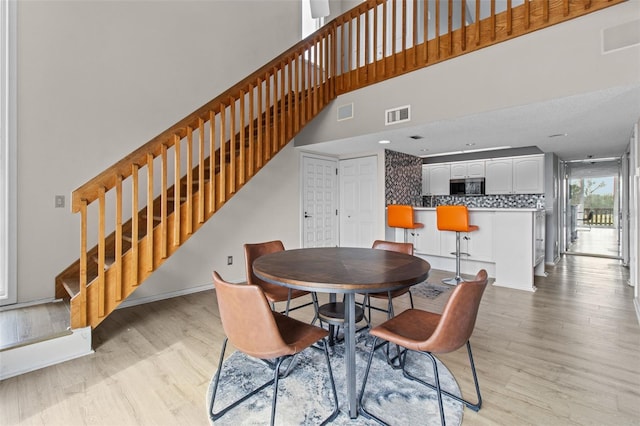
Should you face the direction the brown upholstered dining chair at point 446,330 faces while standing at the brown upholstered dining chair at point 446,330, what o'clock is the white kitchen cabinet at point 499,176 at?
The white kitchen cabinet is roughly at 2 o'clock from the brown upholstered dining chair.

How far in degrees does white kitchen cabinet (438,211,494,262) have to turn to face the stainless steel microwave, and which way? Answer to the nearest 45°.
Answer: approximately 180°

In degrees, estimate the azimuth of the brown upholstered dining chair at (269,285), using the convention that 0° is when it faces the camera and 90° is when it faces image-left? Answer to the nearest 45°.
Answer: approximately 315°

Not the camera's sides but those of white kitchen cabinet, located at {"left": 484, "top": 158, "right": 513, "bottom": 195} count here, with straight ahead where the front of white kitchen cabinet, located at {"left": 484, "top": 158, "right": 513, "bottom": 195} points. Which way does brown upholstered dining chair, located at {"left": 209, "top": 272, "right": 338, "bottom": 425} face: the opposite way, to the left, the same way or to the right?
the opposite way

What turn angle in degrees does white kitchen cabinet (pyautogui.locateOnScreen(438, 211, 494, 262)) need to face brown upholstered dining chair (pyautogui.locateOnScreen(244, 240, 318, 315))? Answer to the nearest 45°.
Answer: approximately 45° to its right

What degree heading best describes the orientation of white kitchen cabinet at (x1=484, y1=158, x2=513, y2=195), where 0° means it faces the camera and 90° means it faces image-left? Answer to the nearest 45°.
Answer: approximately 0°

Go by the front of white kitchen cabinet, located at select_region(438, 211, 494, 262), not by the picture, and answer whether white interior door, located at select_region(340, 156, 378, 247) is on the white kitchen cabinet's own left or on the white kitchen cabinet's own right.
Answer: on the white kitchen cabinet's own right

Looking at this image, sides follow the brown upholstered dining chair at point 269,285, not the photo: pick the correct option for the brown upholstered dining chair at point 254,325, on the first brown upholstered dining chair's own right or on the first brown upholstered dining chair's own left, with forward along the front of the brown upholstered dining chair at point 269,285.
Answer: on the first brown upholstered dining chair's own right

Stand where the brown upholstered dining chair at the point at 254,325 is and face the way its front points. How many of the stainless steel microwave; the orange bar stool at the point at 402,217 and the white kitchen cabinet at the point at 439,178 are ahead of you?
3
